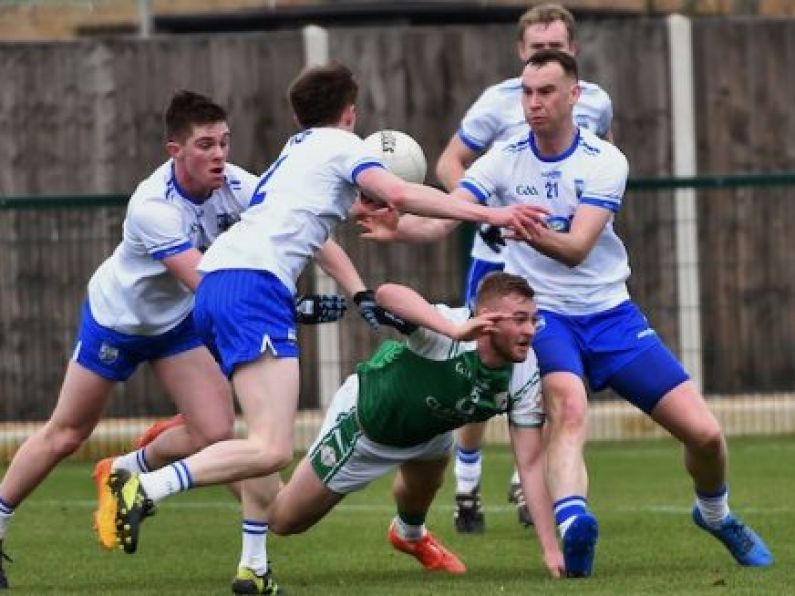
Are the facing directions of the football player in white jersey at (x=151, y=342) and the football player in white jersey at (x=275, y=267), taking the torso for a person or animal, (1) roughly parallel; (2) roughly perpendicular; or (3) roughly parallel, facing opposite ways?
roughly perpendicular

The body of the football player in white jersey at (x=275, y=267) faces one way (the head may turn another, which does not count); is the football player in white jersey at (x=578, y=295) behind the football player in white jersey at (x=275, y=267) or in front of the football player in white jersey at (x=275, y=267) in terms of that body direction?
in front

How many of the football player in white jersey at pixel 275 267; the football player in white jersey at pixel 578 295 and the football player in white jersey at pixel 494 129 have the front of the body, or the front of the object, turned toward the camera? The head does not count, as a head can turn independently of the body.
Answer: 2

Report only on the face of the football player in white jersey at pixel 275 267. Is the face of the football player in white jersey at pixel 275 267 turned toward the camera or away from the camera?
away from the camera

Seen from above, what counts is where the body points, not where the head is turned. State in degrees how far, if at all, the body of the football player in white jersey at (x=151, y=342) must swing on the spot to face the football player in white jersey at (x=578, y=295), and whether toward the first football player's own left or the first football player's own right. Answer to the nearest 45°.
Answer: approximately 45° to the first football player's own left

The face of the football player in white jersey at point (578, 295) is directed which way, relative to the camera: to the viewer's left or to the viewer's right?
to the viewer's left

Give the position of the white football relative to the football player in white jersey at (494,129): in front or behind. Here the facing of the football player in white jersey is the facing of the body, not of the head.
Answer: in front
